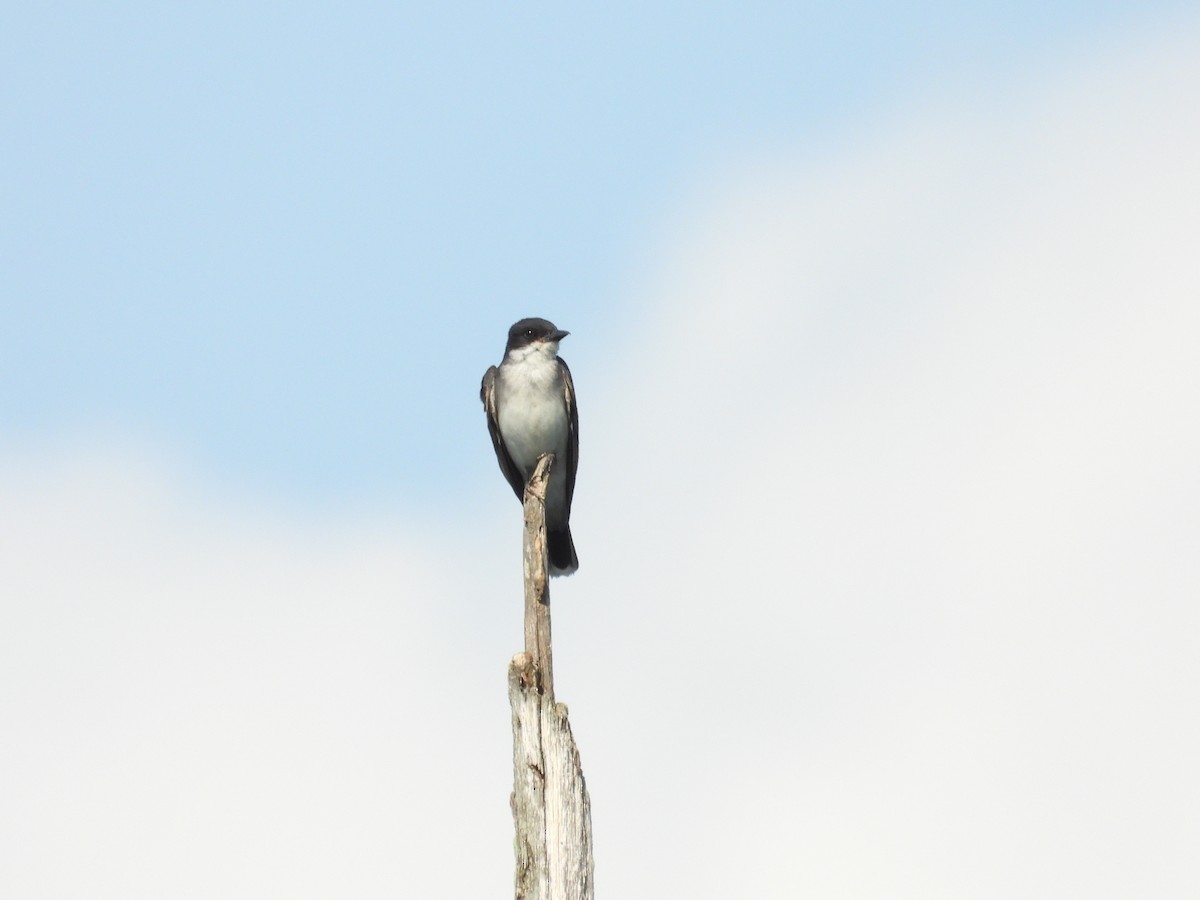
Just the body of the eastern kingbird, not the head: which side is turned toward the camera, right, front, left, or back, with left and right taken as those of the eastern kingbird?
front
